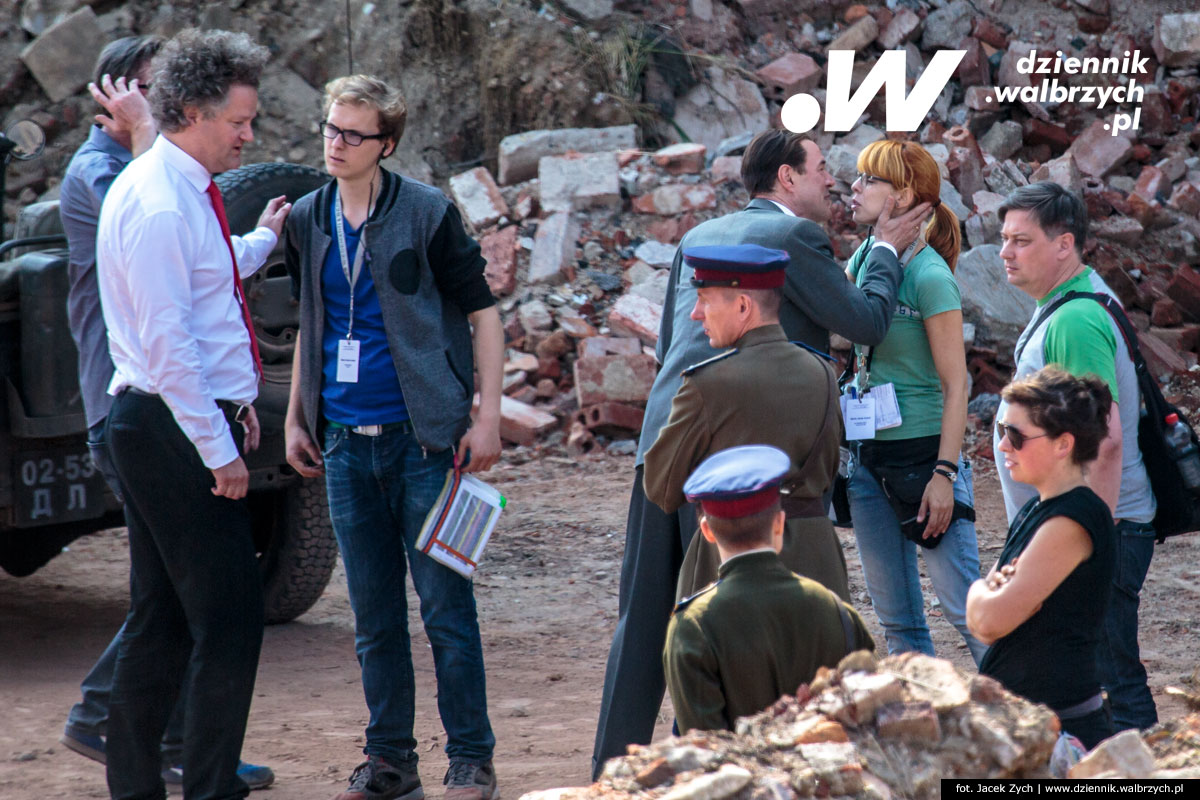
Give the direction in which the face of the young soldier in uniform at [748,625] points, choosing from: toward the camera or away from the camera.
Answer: away from the camera

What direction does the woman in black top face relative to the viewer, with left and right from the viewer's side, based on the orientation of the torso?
facing to the left of the viewer

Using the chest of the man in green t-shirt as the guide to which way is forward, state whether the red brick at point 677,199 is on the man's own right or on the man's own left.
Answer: on the man's own right

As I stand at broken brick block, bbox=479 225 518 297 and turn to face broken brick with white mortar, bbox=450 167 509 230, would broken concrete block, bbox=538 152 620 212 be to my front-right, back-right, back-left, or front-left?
front-right

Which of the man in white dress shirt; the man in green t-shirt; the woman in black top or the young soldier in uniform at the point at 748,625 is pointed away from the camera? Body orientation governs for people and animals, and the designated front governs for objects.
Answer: the young soldier in uniform

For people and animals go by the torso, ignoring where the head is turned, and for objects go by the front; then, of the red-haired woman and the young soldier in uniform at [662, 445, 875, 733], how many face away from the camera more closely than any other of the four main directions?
1

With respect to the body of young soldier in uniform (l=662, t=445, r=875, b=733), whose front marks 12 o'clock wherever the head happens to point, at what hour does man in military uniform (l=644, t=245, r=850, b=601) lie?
The man in military uniform is roughly at 12 o'clock from the young soldier in uniform.

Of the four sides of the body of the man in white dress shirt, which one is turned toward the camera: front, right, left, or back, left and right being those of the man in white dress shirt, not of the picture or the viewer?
right

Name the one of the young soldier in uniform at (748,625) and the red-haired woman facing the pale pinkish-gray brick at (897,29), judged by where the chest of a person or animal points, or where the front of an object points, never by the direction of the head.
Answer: the young soldier in uniform

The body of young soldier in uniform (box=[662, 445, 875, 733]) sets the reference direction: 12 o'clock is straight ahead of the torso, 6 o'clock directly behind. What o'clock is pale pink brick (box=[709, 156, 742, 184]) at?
The pale pink brick is roughly at 12 o'clock from the young soldier in uniform.

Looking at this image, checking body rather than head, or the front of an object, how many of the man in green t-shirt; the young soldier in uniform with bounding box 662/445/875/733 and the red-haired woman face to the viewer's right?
0

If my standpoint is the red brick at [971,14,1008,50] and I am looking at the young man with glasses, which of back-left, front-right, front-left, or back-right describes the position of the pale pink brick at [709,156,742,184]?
front-right

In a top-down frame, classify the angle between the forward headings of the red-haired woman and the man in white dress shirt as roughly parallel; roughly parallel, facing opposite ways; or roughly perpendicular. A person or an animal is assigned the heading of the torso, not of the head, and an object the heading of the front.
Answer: roughly parallel, facing opposite ways

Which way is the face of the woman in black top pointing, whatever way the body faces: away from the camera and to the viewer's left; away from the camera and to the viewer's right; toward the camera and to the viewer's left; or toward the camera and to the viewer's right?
toward the camera and to the viewer's left
